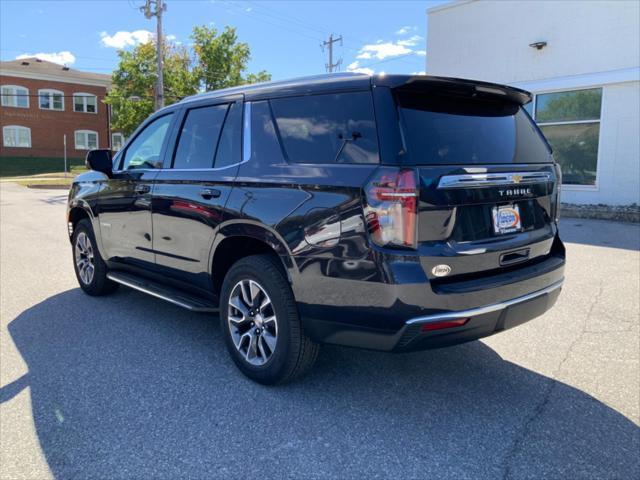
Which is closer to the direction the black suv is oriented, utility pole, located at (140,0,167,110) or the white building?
the utility pole

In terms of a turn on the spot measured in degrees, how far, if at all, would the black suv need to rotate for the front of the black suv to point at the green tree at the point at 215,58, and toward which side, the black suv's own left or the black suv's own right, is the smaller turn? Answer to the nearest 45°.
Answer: approximately 45° to the black suv's own right

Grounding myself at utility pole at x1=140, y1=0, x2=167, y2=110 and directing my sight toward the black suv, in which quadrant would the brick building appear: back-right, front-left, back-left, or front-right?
back-right

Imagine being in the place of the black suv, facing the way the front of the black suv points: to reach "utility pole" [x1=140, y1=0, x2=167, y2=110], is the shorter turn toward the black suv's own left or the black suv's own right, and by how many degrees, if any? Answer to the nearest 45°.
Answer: approximately 45° to the black suv's own right

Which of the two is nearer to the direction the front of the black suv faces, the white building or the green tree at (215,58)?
the green tree

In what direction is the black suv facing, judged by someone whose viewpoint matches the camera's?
facing away from the viewer and to the left of the viewer

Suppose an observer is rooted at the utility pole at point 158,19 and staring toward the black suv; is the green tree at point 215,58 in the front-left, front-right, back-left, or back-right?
back-left

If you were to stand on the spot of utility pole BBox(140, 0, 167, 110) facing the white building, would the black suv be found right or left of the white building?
right

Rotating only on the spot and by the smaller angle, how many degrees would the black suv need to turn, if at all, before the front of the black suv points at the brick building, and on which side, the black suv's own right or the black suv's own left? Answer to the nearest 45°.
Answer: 0° — it already faces it

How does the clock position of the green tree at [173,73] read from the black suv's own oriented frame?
The green tree is roughly at 1 o'clock from the black suv.
